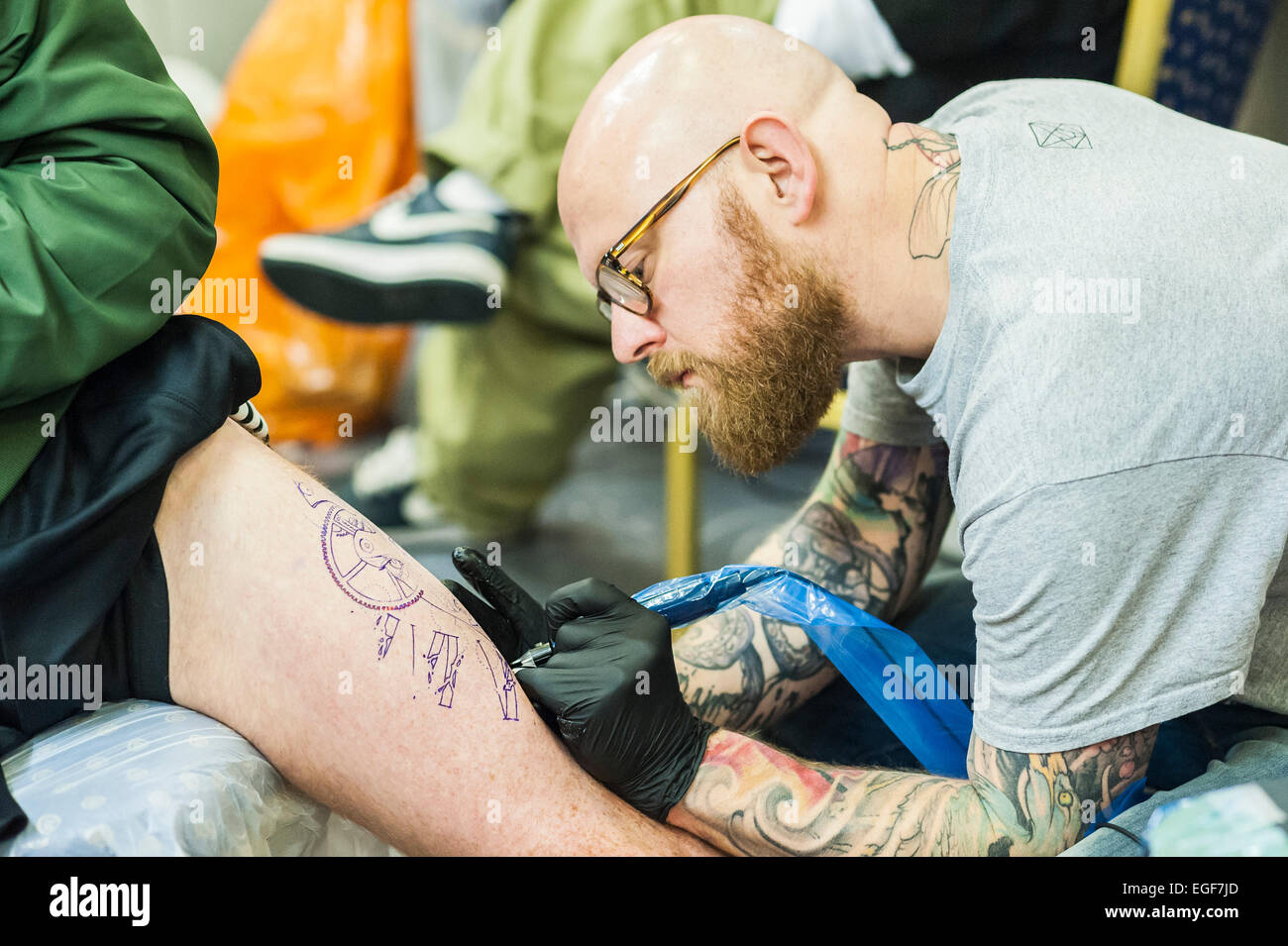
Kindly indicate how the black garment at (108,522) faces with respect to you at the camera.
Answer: facing to the right of the viewer

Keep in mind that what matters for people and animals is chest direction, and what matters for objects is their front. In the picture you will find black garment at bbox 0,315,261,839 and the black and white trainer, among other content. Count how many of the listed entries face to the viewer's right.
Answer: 1

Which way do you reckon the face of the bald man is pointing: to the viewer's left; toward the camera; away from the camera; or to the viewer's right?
to the viewer's left

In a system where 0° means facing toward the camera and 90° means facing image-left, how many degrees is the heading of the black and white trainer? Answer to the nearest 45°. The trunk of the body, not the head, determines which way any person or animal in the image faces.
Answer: approximately 90°

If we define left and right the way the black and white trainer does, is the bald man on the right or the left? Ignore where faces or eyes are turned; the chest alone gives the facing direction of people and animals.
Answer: on its left

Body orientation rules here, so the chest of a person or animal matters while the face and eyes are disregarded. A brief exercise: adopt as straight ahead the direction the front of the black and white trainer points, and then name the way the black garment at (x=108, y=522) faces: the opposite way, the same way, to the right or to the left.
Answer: the opposite way

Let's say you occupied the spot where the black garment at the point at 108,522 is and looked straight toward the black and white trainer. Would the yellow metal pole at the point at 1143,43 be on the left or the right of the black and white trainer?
right

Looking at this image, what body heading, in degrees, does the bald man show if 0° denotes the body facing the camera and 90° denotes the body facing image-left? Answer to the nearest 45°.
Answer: approximately 90°
